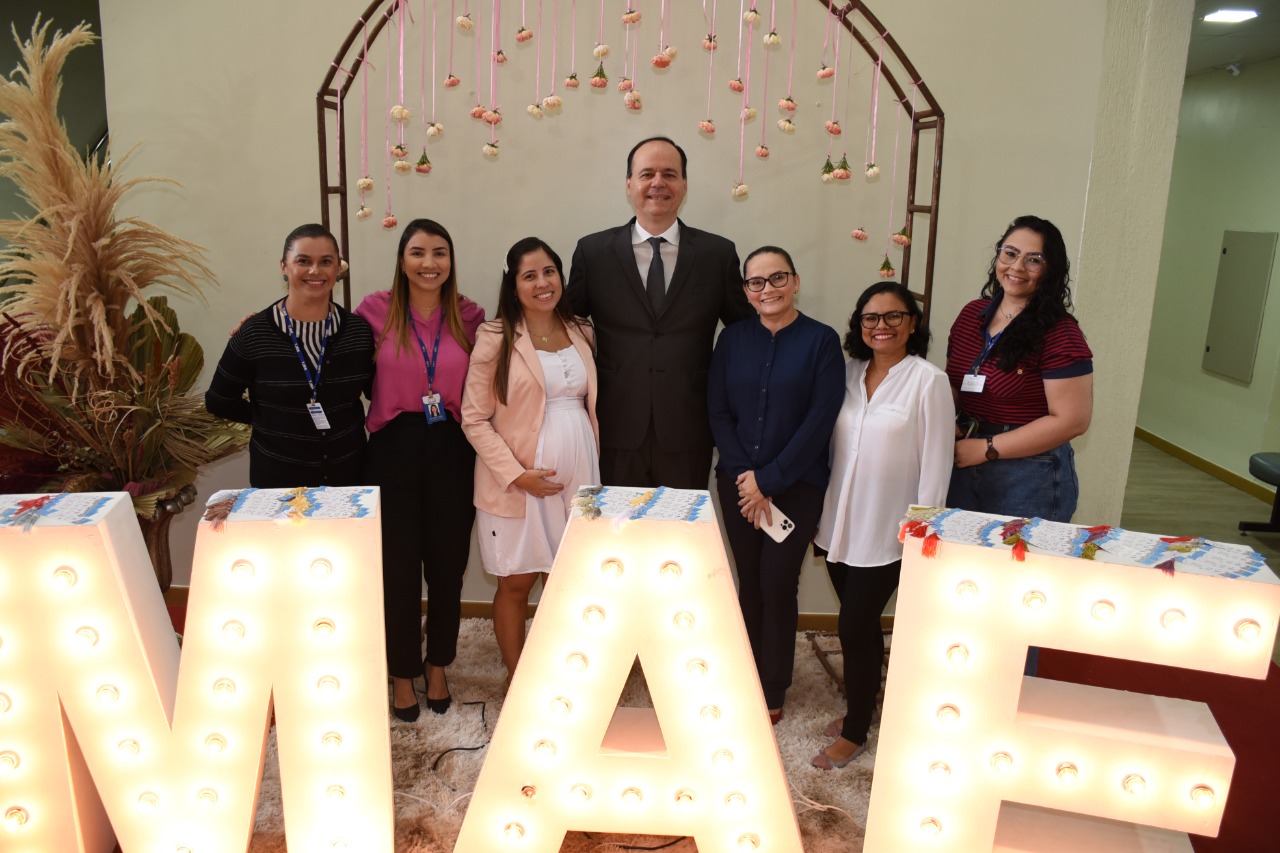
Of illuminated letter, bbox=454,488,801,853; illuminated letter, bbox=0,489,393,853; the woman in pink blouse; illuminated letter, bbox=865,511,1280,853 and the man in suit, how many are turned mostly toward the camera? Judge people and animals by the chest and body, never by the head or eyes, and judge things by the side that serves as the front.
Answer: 5

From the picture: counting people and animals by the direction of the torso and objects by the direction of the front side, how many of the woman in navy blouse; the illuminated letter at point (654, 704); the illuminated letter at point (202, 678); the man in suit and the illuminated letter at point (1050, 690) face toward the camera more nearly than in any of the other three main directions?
5

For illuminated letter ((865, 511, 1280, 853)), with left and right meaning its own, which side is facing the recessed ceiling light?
back

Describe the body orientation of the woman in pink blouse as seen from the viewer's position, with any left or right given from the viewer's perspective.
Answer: facing the viewer

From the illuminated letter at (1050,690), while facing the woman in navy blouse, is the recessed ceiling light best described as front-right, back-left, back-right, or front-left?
front-right

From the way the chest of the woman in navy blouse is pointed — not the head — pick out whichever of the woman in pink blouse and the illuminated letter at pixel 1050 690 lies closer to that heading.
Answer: the illuminated letter

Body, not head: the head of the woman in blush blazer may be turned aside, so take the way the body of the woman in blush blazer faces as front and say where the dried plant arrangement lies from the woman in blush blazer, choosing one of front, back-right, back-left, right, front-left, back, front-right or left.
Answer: back-right

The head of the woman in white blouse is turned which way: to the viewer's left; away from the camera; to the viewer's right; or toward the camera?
toward the camera

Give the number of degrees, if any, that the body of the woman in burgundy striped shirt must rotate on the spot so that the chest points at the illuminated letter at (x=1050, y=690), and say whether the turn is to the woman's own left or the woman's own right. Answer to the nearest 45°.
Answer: approximately 45° to the woman's own left

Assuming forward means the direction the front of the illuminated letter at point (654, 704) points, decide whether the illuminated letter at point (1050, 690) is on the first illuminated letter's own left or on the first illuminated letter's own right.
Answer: on the first illuminated letter's own left

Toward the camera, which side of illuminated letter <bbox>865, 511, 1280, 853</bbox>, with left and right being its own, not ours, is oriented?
front

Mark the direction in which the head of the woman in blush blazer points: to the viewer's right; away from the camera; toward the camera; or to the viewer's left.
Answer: toward the camera

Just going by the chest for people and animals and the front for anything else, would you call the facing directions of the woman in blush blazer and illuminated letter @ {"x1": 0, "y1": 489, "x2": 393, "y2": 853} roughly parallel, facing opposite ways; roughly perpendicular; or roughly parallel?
roughly parallel

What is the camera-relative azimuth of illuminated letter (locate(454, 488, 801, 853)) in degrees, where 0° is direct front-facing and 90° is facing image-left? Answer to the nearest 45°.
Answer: approximately 0°
